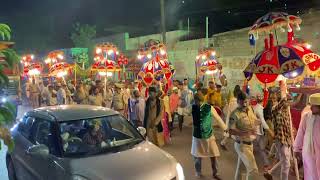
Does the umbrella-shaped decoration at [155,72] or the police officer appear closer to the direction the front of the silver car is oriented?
the police officer

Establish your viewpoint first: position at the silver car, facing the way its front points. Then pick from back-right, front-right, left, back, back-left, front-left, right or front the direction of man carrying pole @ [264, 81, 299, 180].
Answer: front-left

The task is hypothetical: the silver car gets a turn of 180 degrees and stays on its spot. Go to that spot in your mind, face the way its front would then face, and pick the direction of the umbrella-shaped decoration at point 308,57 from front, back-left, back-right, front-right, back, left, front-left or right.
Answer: back-right

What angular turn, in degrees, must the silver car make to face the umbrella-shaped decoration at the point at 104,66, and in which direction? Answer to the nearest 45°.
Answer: approximately 135° to its left

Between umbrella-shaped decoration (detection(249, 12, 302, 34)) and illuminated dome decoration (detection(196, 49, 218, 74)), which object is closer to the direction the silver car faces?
the umbrella-shaped decoration

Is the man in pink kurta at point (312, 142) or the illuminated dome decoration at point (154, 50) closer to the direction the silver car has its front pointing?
the man in pink kurta

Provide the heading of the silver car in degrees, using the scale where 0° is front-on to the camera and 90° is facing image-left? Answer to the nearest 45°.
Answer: approximately 315°

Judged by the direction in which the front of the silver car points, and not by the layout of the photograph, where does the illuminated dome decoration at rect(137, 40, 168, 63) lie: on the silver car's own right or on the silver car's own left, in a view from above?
on the silver car's own left

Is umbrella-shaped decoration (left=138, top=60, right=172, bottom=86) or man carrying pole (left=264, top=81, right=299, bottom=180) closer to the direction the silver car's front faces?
the man carrying pole

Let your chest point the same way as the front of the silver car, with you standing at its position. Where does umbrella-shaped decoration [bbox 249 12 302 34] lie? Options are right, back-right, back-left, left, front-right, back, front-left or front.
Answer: front-left
